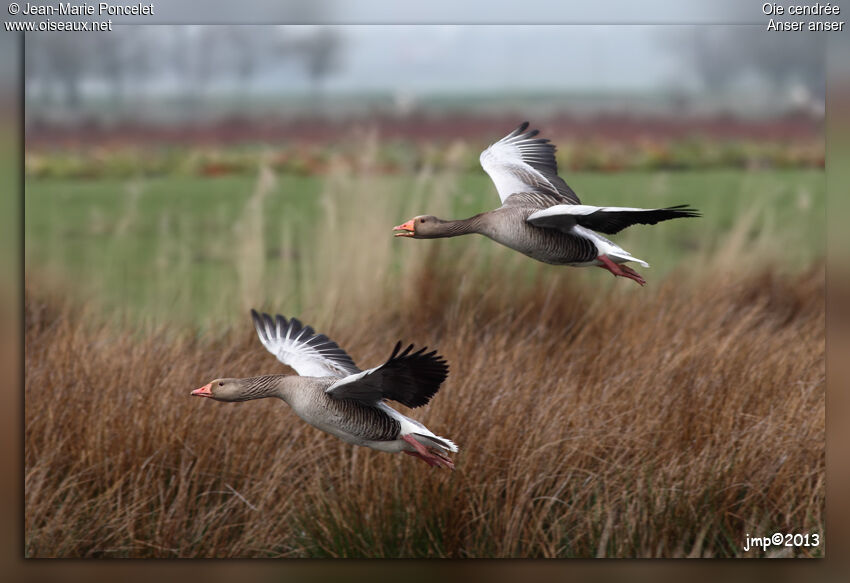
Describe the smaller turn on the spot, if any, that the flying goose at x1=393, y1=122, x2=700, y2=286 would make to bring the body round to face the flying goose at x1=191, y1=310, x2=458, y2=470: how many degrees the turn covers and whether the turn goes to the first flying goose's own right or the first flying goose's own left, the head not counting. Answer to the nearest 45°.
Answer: approximately 45° to the first flying goose's own left

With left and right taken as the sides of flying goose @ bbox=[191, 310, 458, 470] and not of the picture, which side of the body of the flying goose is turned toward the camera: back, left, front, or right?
left

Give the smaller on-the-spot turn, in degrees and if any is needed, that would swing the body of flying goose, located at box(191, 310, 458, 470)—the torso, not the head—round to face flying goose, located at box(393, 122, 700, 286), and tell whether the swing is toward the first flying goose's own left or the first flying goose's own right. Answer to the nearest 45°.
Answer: approximately 180°

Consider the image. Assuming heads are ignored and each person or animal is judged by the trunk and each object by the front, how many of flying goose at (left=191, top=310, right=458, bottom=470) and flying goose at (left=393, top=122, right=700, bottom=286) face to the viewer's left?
2

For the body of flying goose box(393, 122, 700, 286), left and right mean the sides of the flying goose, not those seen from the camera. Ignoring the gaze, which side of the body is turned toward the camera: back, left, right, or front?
left
